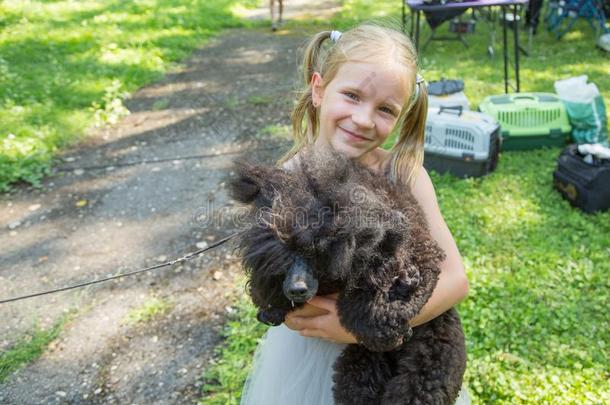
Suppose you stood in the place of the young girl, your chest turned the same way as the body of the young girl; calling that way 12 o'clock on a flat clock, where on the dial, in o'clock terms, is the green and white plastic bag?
The green and white plastic bag is roughly at 7 o'clock from the young girl.

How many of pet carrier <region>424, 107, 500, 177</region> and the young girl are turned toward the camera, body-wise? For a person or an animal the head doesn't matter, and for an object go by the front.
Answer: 1

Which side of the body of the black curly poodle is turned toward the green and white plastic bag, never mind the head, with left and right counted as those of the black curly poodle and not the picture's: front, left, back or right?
back

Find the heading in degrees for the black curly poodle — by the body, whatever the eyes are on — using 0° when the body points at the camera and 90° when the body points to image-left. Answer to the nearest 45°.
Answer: approximately 45°

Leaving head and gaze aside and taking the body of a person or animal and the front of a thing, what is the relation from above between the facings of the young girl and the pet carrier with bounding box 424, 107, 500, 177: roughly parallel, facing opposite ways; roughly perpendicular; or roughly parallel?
roughly perpendicular

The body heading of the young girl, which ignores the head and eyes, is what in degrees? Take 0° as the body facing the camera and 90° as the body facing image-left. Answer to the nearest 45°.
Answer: approximately 0°
